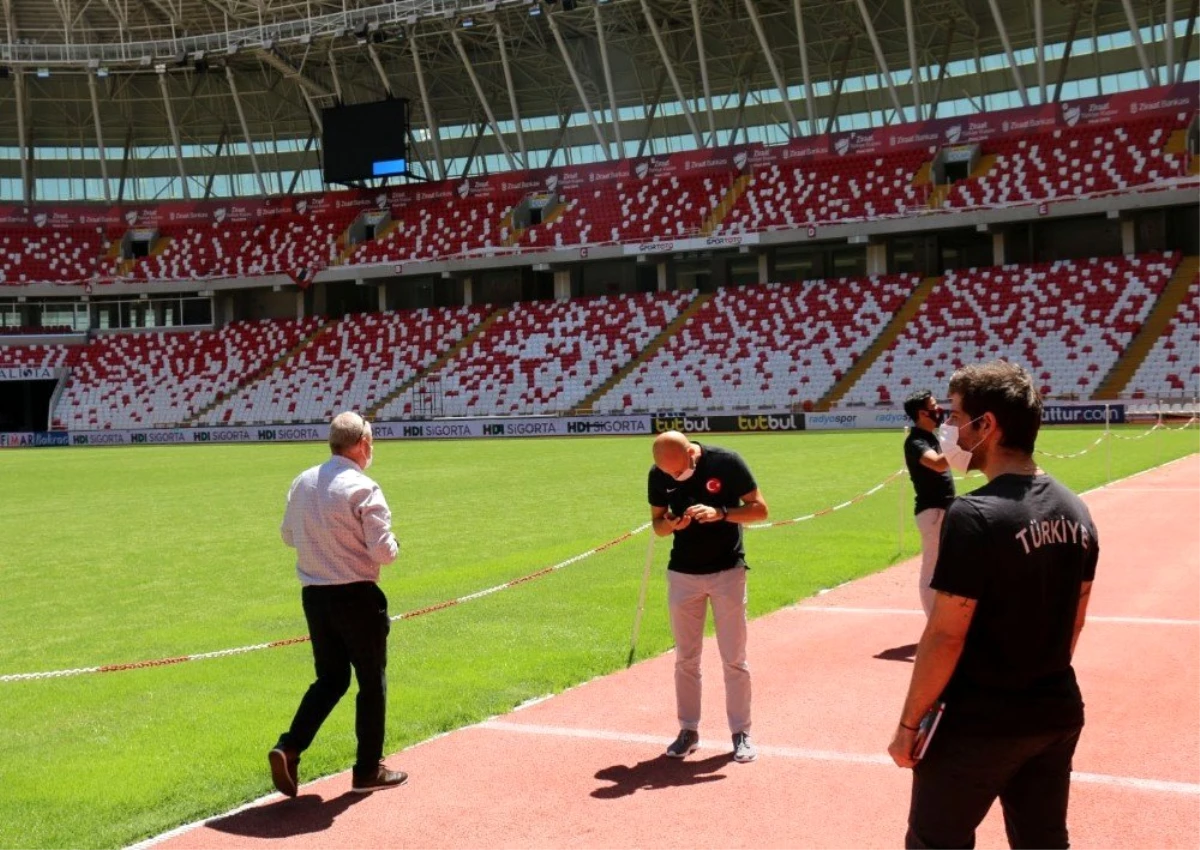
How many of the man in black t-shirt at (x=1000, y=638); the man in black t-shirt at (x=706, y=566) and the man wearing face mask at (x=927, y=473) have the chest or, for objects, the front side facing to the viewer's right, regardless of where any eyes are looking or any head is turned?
1

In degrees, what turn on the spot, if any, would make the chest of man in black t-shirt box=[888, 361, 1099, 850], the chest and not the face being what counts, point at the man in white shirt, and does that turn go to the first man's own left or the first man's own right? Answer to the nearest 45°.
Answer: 0° — they already face them

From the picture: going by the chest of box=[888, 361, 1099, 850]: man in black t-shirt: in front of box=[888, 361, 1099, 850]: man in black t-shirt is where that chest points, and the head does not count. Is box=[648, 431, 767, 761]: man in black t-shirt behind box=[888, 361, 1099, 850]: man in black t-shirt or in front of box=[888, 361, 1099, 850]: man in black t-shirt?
in front

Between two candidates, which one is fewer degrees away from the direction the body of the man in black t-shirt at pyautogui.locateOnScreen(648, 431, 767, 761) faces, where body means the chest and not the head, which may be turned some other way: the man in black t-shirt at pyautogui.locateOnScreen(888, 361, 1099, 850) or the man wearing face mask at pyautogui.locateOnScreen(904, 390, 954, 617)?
the man in black t-shirt

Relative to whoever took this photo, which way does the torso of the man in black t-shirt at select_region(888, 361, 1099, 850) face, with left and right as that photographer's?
facing away from the viewer and to the left of the viewer

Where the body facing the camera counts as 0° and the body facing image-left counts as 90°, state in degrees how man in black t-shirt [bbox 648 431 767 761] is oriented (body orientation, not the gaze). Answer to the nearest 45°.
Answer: approximately 0°

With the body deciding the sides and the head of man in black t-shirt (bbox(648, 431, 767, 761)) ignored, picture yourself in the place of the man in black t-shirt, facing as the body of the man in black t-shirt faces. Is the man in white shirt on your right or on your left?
on your right

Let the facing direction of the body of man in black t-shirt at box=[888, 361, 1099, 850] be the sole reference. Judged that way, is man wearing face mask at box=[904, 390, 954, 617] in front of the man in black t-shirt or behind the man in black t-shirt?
in front

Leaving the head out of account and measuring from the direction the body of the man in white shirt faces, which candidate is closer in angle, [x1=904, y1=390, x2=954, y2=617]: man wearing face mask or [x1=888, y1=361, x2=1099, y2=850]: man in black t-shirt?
the man wearing face mask

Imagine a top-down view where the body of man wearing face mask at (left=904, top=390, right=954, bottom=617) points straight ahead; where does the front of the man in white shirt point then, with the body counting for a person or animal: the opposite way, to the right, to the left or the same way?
to the left

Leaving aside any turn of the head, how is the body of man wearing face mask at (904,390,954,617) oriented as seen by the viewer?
to the viewer's right

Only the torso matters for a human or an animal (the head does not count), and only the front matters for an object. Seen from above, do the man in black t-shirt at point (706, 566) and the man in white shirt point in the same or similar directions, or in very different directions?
very different directions

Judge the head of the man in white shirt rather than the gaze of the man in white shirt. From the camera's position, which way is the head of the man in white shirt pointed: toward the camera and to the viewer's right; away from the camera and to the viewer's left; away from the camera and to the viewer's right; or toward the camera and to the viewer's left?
away from the camera and to the viewer's right
